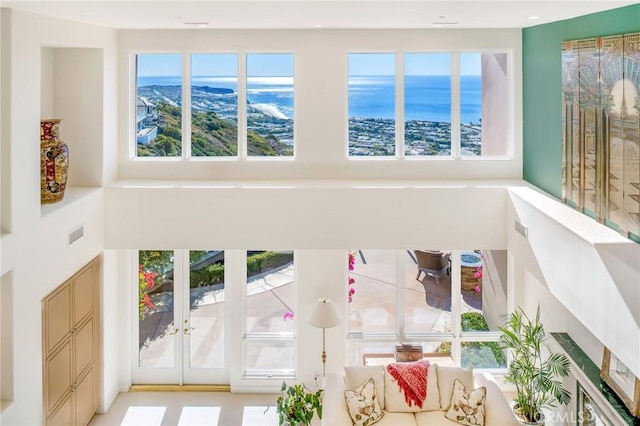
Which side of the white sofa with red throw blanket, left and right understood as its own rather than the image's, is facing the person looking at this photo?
front

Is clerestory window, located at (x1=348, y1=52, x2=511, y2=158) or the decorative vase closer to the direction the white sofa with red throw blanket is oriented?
the decorative vase

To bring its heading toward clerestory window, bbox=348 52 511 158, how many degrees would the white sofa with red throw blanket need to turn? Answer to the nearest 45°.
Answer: approximately 180°

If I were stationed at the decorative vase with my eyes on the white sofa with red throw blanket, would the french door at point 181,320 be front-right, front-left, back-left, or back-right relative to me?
front-left
